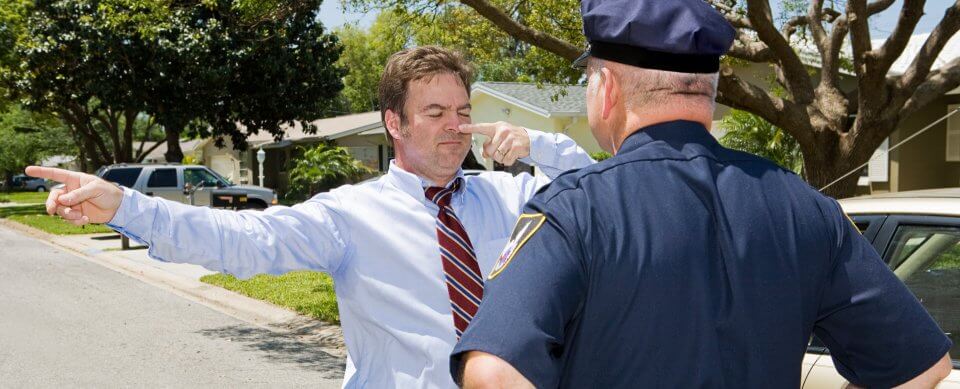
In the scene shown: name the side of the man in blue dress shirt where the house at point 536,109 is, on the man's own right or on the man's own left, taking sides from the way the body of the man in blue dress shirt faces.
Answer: on the man's own left

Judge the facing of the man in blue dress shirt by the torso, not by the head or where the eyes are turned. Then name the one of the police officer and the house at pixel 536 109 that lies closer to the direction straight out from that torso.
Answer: the police officer

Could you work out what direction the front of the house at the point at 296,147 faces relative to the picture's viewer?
facing the viewer and to the left of the viewer

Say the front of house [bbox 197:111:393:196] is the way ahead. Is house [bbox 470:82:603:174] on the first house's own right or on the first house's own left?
on the first house's own left

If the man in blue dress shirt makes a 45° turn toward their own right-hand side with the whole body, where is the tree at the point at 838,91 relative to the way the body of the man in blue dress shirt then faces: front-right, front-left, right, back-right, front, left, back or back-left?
back-left

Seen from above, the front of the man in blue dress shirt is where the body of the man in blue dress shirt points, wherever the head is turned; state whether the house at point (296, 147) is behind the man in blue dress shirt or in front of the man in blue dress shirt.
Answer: behind

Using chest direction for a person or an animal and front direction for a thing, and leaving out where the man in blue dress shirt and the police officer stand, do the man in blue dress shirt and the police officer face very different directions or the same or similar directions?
very different directions

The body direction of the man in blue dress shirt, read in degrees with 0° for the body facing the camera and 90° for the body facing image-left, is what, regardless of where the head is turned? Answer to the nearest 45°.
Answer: approximately 315°

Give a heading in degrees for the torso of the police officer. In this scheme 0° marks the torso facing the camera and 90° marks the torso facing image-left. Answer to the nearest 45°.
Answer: approximately 135°

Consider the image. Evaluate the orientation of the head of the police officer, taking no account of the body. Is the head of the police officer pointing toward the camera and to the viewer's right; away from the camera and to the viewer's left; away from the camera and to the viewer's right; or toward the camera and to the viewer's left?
away from the camera and to the viewer's left

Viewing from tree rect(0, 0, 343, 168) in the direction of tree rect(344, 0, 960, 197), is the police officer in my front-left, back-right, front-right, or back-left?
front-right

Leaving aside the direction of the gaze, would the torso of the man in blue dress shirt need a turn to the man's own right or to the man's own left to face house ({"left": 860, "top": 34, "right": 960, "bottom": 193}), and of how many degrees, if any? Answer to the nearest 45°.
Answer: approximately 90° to the man's own left

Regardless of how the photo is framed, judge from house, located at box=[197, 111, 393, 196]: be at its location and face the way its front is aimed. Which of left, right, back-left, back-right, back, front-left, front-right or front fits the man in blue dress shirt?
front-left

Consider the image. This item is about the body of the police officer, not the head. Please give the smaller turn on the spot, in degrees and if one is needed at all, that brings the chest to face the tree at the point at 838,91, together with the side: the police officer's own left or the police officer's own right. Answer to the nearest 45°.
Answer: approximately 45° to the police officer's own right

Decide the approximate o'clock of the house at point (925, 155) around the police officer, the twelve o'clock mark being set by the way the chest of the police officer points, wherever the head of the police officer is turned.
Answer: The house is roughly at 2 o'clock from the police officer.

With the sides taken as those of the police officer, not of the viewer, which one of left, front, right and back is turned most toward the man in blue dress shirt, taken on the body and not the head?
front
